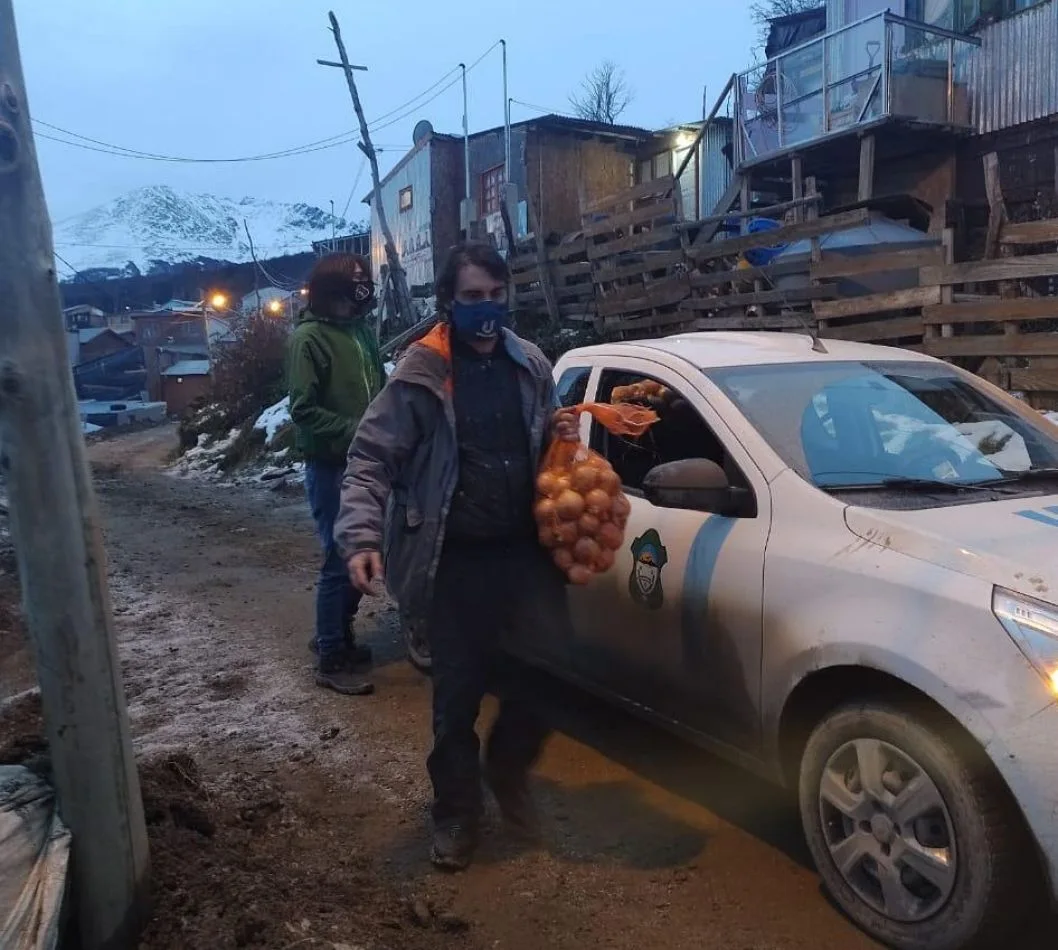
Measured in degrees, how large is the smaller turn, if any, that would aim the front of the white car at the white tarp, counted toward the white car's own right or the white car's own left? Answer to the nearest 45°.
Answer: approximately 90° to the white car's own right

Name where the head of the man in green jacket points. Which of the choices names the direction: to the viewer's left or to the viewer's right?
to the viewer's right

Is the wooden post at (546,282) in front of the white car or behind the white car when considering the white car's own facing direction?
behind

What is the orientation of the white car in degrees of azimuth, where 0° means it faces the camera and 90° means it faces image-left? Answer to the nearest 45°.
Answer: approximately 315°

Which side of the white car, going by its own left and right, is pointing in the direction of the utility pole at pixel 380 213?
back

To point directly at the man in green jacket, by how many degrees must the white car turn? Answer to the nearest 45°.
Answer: approximately 180°

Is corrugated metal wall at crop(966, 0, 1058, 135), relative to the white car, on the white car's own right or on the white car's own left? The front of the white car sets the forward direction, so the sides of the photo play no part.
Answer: on the white car's own left

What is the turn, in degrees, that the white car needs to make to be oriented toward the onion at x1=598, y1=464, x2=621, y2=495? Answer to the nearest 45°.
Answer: approximately 135° to its right

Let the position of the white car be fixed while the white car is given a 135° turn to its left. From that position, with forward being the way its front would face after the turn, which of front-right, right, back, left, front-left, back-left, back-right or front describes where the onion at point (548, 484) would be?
left

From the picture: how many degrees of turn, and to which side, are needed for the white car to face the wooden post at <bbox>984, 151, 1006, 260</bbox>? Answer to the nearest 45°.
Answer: approximately 135° to its left

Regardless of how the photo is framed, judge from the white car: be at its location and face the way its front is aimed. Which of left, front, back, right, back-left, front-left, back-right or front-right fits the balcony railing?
back-left
